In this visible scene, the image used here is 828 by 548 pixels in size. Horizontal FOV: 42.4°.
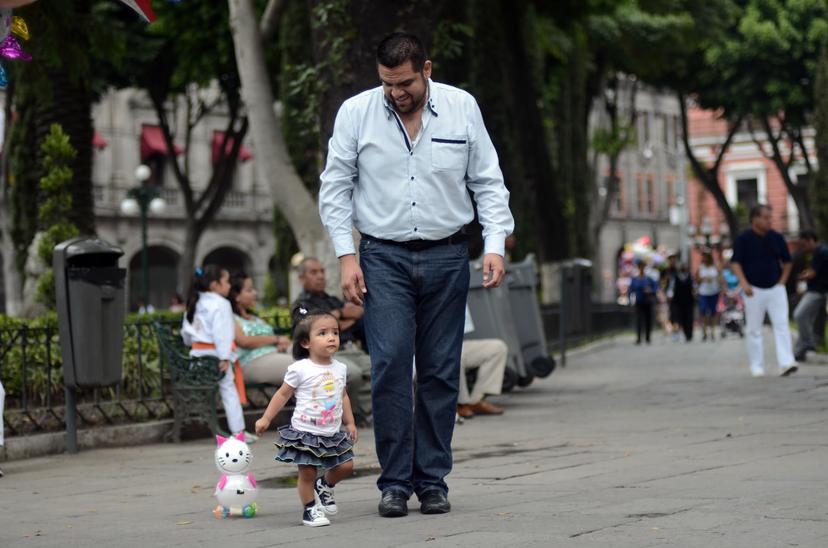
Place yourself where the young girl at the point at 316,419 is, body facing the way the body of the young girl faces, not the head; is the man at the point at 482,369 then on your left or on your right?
on your left

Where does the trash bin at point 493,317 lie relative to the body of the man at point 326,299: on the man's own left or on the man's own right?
on the man's own left

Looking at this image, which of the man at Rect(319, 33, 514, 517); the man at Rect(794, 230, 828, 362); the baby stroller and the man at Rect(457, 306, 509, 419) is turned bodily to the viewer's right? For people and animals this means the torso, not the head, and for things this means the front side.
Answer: the man at Rect(457, 306, 509, 419)

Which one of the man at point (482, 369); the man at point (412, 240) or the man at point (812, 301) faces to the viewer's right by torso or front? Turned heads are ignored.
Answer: the man at point (482, 369)

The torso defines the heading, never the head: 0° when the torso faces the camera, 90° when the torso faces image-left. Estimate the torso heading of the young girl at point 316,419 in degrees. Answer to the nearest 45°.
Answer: approximately 315°

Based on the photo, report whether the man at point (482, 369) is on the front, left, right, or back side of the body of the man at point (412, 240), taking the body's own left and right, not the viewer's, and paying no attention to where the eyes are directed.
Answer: back

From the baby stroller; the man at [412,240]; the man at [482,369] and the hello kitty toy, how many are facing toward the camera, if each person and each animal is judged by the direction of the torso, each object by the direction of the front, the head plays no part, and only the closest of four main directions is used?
3
